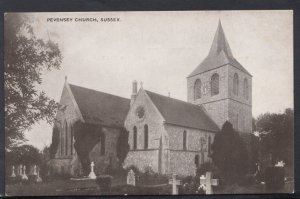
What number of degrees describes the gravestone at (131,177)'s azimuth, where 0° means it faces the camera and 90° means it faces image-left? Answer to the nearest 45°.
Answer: approximately 0°

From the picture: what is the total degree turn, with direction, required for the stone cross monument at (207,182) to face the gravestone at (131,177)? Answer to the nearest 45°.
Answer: approximately 90° to its right

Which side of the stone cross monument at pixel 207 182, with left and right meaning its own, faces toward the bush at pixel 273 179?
left

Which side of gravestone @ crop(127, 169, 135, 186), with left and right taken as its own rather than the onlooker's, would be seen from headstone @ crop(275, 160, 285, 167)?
left

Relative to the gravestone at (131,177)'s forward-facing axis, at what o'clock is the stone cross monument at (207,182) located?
The stone cross monument is roughly at 9 o'clock from the gravestone.

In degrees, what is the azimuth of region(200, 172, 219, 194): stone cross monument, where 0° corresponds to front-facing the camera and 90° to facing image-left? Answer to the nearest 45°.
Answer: approximately 0°

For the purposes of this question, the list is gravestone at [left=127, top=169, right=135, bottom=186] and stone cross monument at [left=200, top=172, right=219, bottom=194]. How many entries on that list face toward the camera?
2

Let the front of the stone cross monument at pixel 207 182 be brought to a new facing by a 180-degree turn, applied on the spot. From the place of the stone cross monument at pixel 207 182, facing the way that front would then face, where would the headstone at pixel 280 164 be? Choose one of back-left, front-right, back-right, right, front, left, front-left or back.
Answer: right
